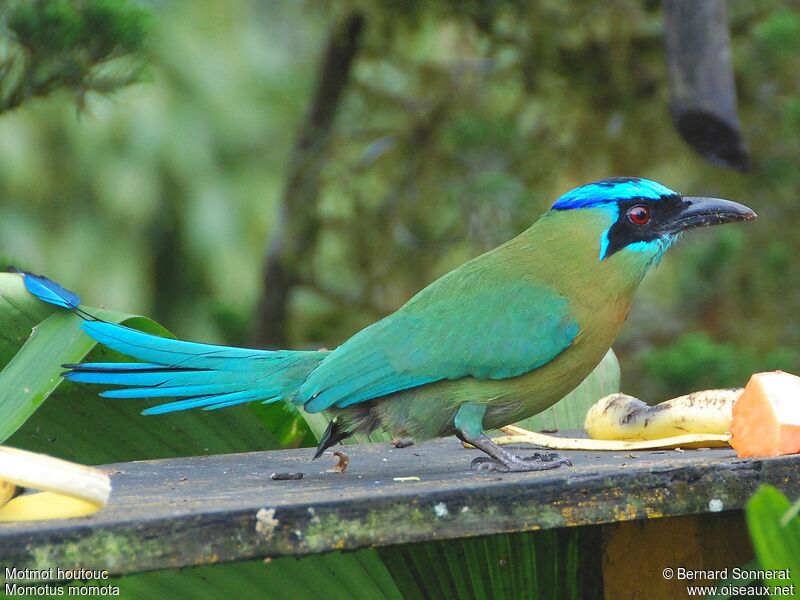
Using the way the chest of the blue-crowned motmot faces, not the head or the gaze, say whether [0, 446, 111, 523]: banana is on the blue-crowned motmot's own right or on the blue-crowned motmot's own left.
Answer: on the blue-crowned motmot's own right

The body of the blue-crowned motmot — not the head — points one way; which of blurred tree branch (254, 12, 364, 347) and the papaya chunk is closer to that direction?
the papaya chunk

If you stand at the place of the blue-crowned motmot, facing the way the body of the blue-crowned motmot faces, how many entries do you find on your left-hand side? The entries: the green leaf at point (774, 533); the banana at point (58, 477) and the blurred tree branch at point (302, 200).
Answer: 1

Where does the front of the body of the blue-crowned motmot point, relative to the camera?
to the viewer's right

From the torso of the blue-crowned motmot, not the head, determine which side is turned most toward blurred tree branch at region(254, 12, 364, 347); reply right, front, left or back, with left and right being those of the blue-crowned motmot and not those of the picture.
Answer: left
